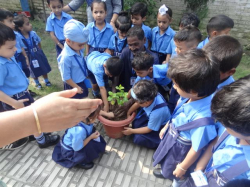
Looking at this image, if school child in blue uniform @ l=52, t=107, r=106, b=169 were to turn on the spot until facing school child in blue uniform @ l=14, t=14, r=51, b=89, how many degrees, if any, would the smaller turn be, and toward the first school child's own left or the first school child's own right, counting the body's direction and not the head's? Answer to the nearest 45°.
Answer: approximately 90° to the first school child's own left

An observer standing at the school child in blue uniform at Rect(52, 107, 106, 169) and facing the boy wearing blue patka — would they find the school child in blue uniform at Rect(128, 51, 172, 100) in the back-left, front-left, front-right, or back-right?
front-right

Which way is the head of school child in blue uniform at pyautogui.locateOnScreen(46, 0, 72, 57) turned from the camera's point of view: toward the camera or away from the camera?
toward the camera

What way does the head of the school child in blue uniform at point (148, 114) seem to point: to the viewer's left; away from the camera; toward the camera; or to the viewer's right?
to the viewer's left

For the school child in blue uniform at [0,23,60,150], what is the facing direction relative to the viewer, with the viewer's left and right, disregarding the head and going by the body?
facing to the right of the viewer

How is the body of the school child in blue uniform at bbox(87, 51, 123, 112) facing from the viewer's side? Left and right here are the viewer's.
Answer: facing the viewer and to the right of the viewer

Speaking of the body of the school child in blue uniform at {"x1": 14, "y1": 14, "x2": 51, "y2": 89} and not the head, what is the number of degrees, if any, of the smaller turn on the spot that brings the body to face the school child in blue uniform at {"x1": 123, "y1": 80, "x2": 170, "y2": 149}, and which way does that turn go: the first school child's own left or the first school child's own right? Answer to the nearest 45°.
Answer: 0° — they already face them

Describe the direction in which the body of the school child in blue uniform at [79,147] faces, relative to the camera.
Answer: to the viewer's right

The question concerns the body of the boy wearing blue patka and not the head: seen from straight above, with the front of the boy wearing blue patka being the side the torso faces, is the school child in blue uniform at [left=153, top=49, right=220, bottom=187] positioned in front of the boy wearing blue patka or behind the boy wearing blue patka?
in front

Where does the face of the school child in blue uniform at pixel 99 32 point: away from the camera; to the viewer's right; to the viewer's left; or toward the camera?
toward the camera

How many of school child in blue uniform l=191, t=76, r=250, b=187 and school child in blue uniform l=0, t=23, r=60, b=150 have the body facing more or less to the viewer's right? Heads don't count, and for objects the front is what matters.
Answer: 1

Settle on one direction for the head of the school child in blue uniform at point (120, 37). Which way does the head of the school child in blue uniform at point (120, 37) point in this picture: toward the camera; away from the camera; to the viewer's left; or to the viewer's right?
toward the camera

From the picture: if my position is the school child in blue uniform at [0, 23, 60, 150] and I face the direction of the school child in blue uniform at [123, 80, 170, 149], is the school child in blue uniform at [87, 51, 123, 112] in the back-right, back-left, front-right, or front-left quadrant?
front-left

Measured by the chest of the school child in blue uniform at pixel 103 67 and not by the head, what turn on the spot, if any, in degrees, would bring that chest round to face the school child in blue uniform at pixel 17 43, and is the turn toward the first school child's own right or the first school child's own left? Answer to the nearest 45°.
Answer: approximately 180°

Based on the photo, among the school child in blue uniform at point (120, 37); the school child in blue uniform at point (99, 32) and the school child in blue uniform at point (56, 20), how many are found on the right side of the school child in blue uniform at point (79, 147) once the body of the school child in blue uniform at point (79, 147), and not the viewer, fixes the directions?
0
